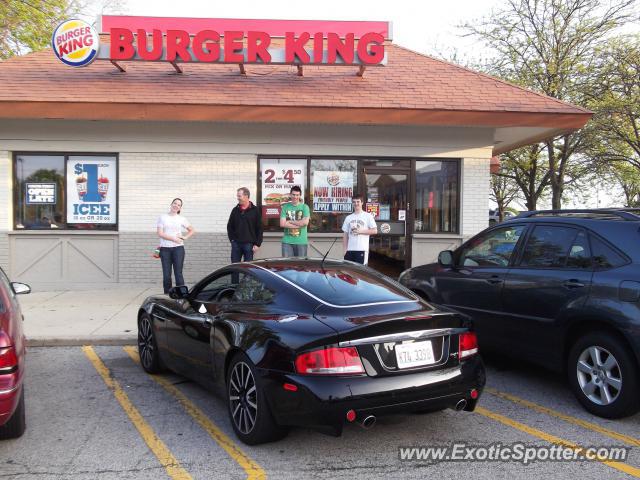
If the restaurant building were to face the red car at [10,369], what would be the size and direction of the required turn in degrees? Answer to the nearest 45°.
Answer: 0° — it already faces it

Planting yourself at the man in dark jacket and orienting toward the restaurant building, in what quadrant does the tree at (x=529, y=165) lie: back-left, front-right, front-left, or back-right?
front-right

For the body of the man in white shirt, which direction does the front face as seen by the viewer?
toward the camera

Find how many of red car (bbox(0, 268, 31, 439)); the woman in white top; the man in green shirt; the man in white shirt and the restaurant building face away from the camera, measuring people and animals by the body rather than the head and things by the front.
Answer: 1

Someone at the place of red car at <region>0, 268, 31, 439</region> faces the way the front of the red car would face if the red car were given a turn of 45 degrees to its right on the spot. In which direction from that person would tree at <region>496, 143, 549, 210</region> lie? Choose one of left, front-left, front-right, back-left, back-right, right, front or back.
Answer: front

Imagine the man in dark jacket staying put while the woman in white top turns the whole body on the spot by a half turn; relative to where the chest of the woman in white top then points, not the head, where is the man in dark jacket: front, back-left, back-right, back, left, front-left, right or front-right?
right

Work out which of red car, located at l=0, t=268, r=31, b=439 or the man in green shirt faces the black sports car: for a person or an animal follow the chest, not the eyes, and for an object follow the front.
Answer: the man in green shirt

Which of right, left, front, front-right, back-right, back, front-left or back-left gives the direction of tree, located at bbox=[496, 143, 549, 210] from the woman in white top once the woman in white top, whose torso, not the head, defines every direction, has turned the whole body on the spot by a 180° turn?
front-right

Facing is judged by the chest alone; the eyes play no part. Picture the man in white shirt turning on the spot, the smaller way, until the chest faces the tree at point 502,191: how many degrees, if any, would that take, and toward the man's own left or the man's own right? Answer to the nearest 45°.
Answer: approximately 180°

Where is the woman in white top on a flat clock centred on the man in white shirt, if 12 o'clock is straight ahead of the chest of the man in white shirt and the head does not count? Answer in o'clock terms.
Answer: The woman in white top is roughly at 3 o'clock from the man in white shirt.

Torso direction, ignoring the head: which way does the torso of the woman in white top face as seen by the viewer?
toward the camera

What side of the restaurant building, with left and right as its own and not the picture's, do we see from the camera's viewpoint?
front

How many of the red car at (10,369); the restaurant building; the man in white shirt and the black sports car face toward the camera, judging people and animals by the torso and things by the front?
2

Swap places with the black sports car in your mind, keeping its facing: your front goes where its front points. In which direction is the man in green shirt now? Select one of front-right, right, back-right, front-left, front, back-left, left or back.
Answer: front-right

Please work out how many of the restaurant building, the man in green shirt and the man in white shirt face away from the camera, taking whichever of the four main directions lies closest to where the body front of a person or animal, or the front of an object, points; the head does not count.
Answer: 0

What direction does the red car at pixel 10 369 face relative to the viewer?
away from the camera

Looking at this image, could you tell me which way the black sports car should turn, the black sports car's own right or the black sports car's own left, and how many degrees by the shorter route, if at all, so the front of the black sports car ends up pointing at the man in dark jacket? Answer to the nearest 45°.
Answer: approximately 45° to the black sports car's own right

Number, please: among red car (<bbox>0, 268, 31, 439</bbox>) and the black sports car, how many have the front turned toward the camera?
0

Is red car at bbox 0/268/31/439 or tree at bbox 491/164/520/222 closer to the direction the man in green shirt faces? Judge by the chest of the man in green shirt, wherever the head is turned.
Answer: the red car
